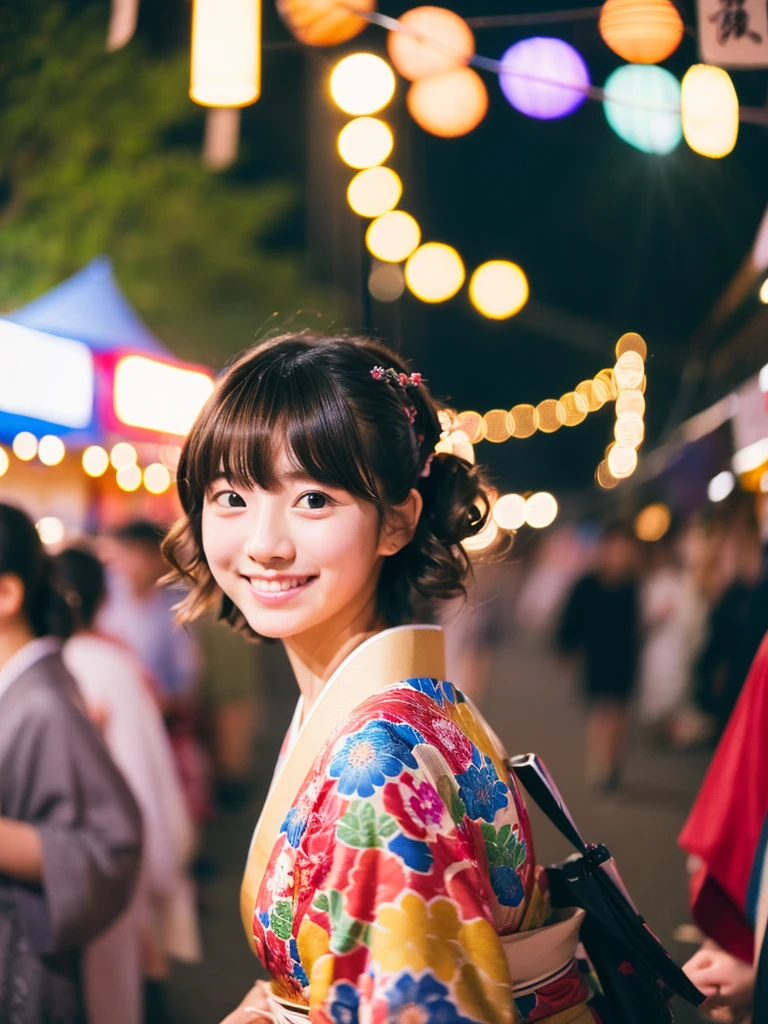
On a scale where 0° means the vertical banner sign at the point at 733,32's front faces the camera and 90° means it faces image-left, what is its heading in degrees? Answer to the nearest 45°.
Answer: approximately 0°
